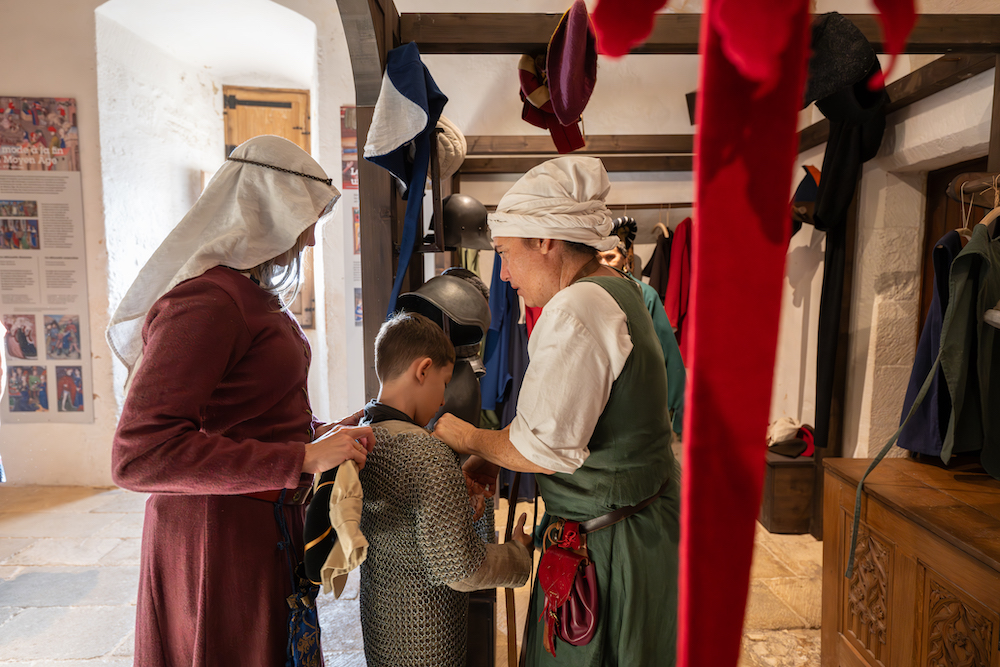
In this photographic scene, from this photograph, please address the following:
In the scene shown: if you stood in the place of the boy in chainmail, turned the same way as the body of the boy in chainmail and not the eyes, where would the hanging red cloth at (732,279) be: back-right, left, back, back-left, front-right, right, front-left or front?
back-right

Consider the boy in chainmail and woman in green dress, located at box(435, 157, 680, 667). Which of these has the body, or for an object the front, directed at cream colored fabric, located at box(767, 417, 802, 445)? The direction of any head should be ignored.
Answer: the boy in chainmail

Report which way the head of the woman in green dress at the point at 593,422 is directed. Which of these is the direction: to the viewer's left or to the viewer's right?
to the viewer's left

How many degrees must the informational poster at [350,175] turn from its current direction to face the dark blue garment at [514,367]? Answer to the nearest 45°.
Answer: approximately 45° to its left

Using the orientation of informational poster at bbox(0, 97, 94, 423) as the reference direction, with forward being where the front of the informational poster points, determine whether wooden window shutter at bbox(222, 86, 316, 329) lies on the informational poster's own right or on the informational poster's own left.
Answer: on the informational poster's own left

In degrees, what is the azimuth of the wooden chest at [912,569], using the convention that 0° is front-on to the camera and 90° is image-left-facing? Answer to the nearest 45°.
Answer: approximately 45°

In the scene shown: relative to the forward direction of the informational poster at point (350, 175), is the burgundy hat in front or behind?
in front

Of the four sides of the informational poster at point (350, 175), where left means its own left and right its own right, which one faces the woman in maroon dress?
front

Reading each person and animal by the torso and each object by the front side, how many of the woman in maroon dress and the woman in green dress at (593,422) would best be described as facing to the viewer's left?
1
